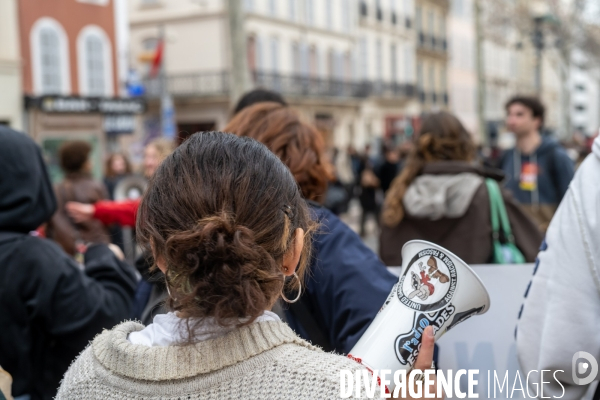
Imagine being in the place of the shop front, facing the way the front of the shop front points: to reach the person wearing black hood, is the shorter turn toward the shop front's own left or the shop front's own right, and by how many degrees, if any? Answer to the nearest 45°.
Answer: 0° — it already faces them

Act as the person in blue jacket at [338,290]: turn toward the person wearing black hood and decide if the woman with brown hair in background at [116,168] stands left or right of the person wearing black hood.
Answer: right

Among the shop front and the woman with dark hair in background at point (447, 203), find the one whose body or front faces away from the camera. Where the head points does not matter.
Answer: the woman with dark hair in background

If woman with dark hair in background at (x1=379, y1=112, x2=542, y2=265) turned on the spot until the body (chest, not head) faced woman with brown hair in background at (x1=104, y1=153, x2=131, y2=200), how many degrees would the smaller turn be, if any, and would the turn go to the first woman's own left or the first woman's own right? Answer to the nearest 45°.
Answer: approximately 45° to the first woman's own left

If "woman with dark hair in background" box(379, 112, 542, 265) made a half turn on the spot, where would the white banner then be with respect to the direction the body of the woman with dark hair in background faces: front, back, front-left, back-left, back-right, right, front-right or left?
front

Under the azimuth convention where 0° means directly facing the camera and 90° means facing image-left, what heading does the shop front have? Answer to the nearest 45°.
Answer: approximately 0°

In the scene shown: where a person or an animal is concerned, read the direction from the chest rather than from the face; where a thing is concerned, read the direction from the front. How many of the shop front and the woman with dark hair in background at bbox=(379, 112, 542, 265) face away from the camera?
1

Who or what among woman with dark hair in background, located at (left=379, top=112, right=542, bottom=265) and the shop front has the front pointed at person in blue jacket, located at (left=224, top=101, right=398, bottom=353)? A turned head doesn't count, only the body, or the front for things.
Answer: the shop front

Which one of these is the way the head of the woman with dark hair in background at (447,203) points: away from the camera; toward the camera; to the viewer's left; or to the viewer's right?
away from the camera

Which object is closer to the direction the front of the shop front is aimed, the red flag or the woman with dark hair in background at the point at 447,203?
the woman with dark hair in background

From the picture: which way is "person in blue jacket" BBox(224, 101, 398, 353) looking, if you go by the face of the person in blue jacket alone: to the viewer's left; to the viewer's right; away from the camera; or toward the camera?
away from the camera

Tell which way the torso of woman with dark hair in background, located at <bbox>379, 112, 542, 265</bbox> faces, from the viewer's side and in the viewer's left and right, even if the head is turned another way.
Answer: facing away from the viewer

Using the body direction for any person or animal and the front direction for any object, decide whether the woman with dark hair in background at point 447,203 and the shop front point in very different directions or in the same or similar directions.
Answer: very different directions

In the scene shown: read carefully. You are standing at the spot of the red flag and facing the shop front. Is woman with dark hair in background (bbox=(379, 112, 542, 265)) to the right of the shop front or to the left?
left

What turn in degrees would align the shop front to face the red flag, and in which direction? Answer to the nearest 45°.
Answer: approximately 135° to its left
